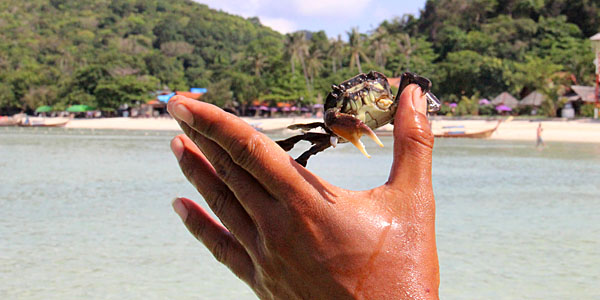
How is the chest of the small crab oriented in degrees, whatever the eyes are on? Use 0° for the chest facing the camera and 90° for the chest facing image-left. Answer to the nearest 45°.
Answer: approximately 0°
